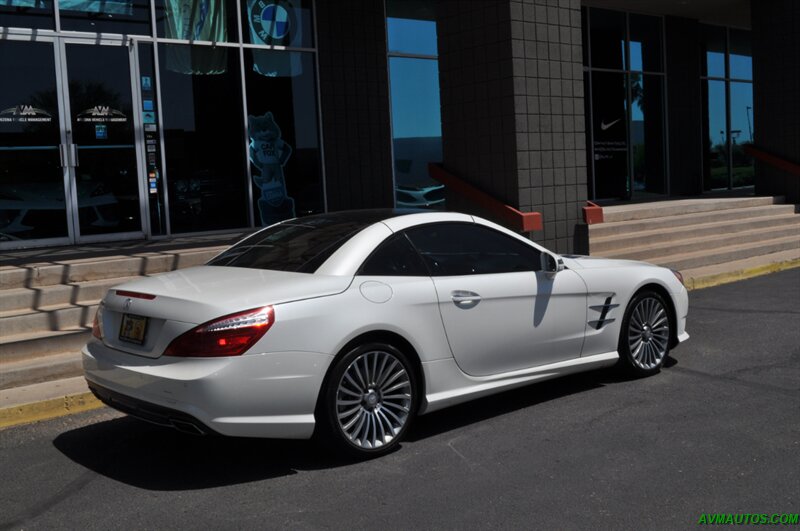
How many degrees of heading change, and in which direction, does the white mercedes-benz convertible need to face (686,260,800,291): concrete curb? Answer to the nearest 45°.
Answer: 0° — it already faces it

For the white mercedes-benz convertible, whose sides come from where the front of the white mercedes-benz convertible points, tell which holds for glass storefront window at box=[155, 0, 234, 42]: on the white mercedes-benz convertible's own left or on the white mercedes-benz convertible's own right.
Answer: on the white mercedes-benz convertible's own left

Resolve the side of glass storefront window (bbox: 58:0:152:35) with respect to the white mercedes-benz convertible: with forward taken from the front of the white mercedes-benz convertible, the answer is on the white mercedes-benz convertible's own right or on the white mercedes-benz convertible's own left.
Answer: on the white mercedes-benz convertible's own left

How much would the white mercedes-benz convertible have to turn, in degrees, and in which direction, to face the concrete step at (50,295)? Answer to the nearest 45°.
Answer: approximately 90° to its left

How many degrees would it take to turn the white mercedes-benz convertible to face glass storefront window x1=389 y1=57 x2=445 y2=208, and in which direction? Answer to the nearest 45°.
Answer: approximately 45° to its left

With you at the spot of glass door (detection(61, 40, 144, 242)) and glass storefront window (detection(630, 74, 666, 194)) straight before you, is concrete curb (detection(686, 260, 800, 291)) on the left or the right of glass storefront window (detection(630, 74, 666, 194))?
right

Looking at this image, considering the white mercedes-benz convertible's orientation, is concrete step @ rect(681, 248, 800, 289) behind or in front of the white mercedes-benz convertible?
in front

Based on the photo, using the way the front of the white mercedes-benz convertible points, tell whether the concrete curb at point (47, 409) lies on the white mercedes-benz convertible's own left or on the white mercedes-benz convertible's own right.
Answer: on the white mercedes-benz convertible's own left

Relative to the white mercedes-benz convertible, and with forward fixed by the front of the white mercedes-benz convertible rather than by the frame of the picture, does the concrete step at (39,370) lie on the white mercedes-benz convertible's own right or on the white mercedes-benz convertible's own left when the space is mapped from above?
on the white mercedes-benz convertible's own left

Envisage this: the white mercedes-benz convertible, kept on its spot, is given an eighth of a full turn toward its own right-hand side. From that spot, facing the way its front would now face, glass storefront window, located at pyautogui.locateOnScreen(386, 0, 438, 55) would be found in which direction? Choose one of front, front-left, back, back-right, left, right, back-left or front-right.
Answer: left

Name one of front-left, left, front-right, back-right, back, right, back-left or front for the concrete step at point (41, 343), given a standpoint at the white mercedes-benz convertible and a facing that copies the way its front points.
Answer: left

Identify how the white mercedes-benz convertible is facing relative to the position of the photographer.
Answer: facing away from the viewer and to the right of the viewer

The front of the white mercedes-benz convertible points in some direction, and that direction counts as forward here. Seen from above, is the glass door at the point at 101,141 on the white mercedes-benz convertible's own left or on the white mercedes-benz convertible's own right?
on the white mercedes-benz convertible's own left

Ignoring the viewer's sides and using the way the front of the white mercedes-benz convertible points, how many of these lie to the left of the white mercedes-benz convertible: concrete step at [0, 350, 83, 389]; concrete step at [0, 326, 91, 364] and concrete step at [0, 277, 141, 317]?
3
